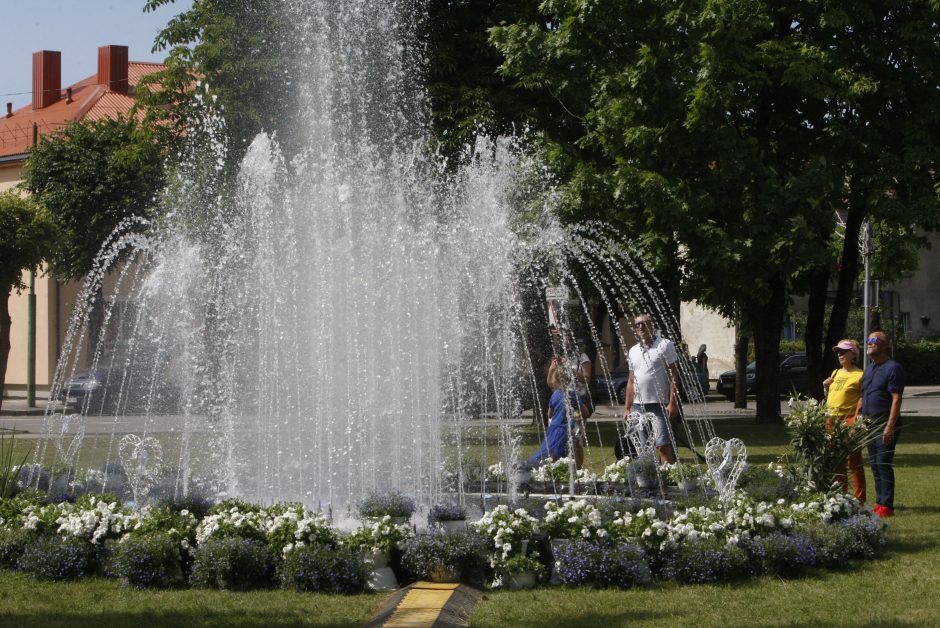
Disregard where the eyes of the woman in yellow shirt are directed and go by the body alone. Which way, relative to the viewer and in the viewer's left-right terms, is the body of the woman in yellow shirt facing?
facing the viewer and to the left of the viewer

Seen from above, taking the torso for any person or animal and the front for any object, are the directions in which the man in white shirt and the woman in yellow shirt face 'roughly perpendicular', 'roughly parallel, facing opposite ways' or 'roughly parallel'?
roughly parallel

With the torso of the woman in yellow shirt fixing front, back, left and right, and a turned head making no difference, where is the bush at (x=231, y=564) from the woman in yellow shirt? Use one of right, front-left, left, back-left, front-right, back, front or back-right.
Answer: front

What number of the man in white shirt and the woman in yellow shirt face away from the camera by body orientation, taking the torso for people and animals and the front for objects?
0

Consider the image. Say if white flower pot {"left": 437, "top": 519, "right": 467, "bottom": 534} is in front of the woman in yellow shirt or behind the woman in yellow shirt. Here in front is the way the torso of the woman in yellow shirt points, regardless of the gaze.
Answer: in front

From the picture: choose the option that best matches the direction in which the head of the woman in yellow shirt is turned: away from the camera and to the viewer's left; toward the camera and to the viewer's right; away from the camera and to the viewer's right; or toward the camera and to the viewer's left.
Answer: toward the camera and to the viewer's left

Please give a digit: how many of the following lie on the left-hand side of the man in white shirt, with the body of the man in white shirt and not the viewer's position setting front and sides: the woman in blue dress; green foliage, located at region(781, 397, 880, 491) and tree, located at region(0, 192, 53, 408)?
1

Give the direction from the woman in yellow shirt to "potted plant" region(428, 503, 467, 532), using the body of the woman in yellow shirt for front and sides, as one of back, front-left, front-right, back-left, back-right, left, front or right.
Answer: front

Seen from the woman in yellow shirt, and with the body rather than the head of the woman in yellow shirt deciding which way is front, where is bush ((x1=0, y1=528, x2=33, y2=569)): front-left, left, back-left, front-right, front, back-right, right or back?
front

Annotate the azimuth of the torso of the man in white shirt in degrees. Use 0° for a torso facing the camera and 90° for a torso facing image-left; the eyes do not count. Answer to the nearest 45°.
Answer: approximately 45°

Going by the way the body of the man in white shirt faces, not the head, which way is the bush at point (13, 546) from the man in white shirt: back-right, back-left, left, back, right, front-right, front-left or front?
front

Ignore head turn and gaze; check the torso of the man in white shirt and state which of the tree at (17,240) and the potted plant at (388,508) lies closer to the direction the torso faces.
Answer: the potted plant

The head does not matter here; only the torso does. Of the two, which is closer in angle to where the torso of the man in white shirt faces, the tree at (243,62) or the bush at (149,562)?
the bush

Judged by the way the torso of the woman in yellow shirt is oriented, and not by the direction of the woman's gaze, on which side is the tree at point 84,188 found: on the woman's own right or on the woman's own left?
on the woman's own right

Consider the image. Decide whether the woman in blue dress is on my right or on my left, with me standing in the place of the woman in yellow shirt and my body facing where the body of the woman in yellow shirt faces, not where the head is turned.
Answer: on my right

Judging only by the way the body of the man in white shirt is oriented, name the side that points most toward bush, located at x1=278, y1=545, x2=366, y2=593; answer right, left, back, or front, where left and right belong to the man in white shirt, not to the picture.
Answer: front
